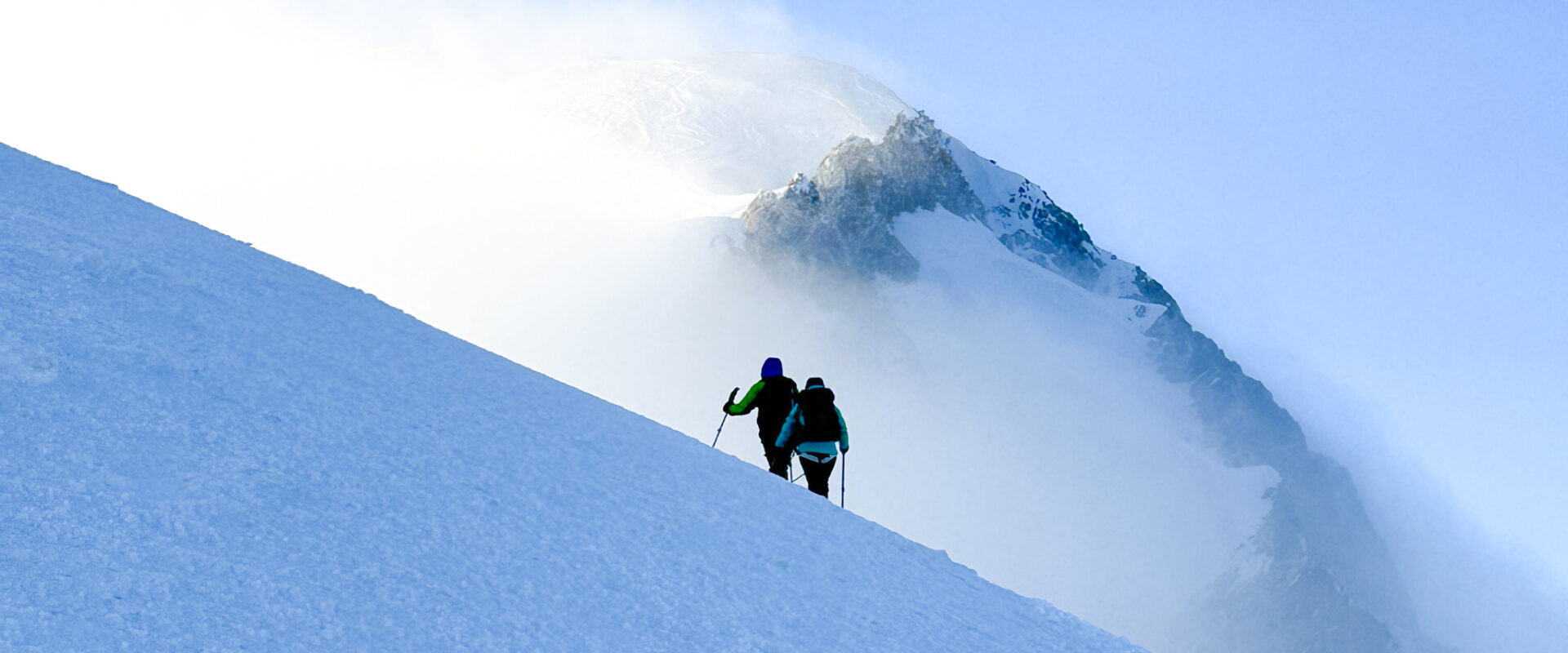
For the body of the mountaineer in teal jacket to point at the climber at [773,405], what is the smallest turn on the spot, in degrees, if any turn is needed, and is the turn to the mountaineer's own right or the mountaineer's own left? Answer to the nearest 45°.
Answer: approximately 45° to the mountaineer's own left

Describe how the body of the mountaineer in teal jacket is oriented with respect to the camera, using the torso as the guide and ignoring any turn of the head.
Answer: away from the camera
